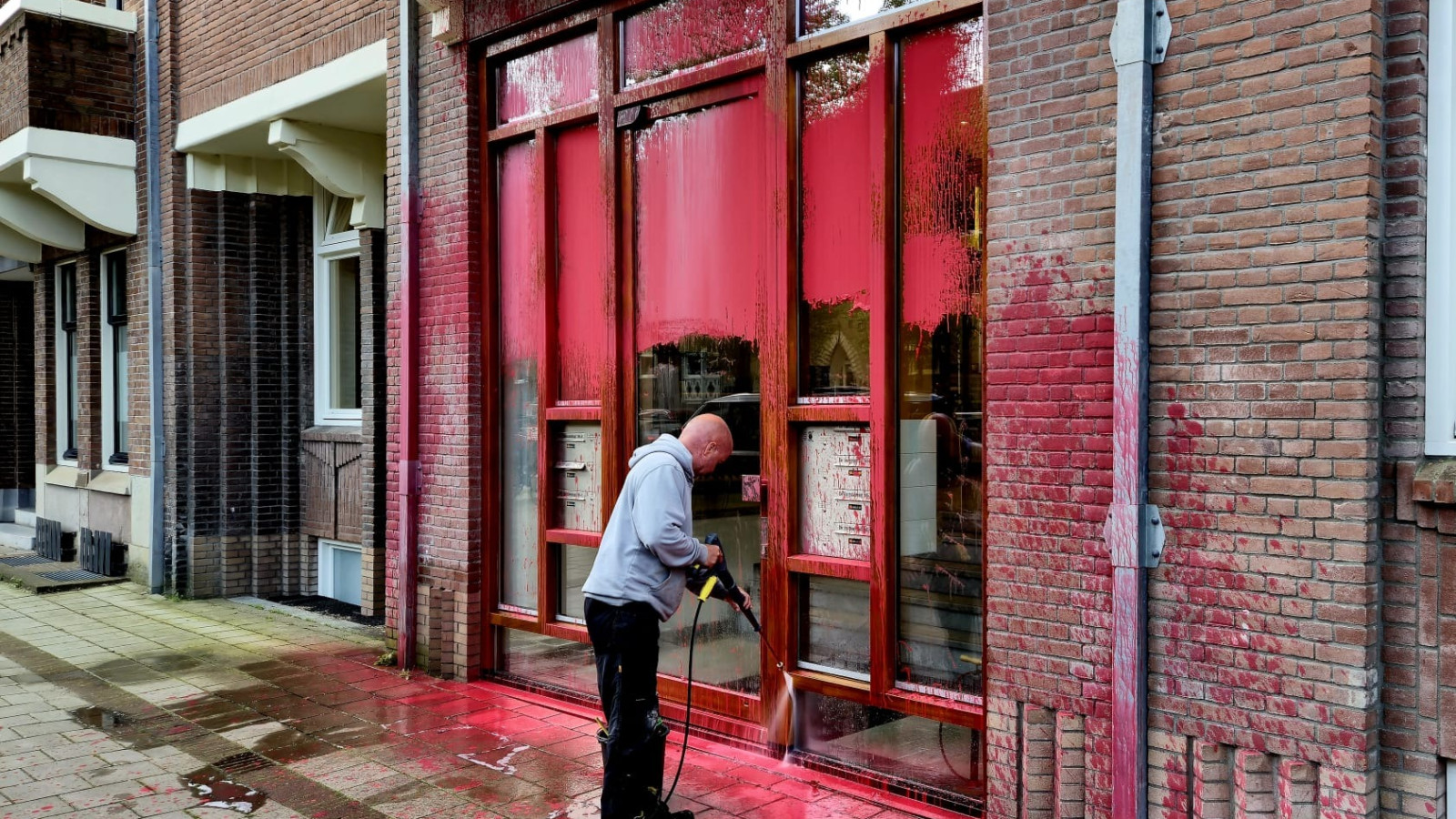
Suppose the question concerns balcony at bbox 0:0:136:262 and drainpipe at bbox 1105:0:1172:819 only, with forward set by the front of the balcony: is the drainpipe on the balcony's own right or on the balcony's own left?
on the balcony's own left

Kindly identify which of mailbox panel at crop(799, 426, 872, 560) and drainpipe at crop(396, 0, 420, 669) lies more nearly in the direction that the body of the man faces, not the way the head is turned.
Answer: the mailbox panel

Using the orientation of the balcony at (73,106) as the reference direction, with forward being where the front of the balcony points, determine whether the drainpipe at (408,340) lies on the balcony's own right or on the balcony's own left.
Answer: on the balcony's own left

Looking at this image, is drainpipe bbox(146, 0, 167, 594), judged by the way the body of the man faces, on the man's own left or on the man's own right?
on the man's own left

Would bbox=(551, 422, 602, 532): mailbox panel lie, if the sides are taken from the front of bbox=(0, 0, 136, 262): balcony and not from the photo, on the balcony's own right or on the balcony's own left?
on the balcony's own left

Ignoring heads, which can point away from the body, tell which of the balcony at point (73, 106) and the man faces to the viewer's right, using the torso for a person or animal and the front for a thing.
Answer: the man

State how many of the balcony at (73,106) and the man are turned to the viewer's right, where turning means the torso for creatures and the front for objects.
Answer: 1

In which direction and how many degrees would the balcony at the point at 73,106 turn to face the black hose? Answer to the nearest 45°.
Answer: approximately 45° to its left

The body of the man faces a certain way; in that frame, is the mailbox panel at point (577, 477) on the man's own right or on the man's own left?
on the man's own left

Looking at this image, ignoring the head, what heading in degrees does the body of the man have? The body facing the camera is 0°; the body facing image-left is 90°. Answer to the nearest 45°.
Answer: approximately 270°
